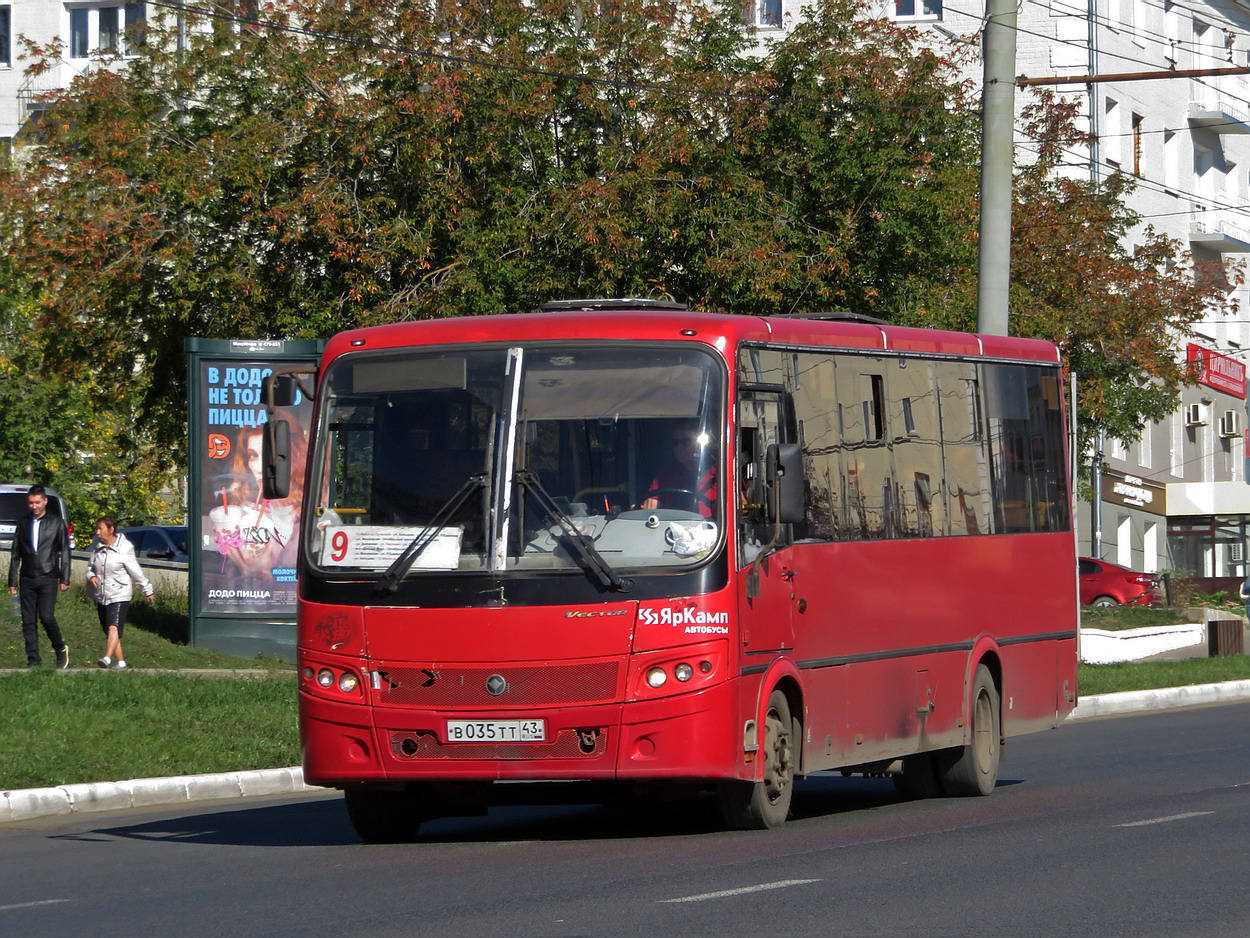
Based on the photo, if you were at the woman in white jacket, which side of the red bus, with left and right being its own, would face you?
right

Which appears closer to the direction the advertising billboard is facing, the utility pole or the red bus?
the red bus

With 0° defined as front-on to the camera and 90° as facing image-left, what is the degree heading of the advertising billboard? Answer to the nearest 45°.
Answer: approximately 0°
